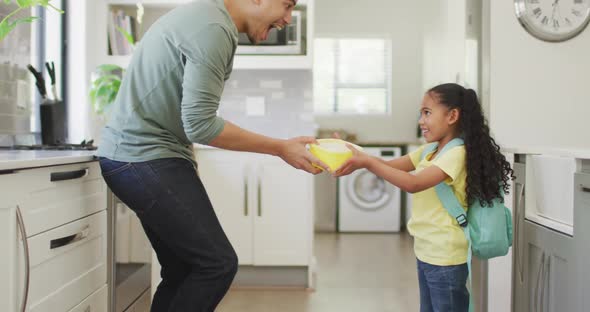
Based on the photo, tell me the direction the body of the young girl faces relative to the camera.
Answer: to the viewer's left

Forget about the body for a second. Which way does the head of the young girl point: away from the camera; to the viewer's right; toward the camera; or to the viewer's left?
to the viewer's left

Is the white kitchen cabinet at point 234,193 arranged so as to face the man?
yes

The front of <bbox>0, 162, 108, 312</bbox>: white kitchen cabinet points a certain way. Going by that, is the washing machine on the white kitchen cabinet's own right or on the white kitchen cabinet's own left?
on the white kitchen cabinet's own left

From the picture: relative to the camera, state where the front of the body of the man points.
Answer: to the viewer's right

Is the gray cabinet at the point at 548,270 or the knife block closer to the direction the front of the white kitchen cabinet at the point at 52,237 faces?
the gray cabinet

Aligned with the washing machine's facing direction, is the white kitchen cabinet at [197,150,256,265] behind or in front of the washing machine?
in front

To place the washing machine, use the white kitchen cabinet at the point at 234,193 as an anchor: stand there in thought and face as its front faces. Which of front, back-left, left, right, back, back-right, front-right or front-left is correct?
back-left
